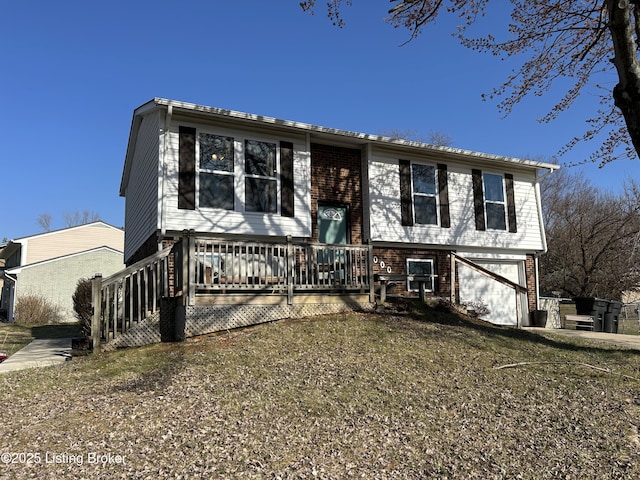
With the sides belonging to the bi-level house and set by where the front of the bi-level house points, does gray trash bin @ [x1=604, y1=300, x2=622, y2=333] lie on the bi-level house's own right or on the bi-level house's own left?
on the bi-level house's own left

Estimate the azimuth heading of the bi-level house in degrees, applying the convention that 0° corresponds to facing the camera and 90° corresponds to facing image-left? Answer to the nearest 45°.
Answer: approximately 315°

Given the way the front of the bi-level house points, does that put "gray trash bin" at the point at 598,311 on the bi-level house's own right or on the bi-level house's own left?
on the bi-level house's own left

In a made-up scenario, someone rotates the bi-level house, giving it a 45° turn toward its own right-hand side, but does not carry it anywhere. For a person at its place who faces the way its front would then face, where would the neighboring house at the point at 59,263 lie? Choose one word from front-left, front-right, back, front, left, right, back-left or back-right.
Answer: back-right

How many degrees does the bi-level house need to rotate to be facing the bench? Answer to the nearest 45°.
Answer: approximately 45° to its left

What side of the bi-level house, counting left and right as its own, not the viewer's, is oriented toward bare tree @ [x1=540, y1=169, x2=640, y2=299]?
left
